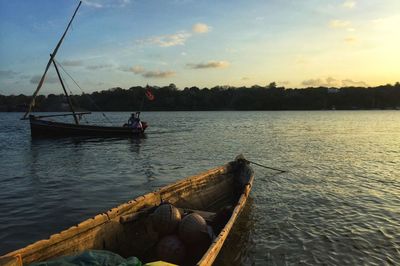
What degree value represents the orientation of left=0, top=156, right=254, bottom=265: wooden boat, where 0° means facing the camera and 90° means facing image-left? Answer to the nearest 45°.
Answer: approximately 225°
